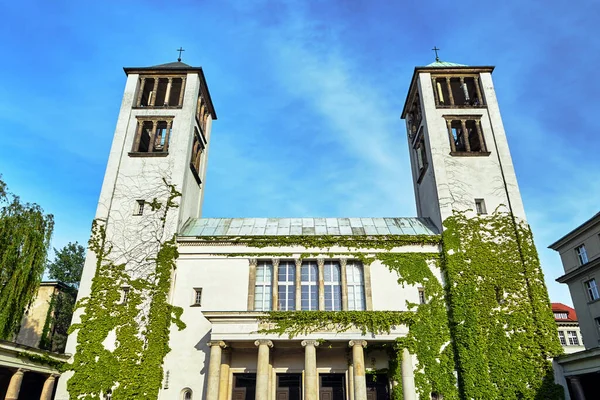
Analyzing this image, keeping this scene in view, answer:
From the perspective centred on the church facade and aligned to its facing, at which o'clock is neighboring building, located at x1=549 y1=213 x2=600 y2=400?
The neighboring building is roughly at 8 o'clock from the church facade.

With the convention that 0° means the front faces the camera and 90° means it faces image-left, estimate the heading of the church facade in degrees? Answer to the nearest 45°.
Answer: approximately 0°

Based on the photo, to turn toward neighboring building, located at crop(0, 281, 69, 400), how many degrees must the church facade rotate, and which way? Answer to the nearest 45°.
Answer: approximately 90° to its right

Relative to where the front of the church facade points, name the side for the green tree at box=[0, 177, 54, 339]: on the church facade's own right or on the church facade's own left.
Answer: on the church facade's own right

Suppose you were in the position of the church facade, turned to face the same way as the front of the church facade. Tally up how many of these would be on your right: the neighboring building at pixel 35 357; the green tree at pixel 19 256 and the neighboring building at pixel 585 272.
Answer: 2
